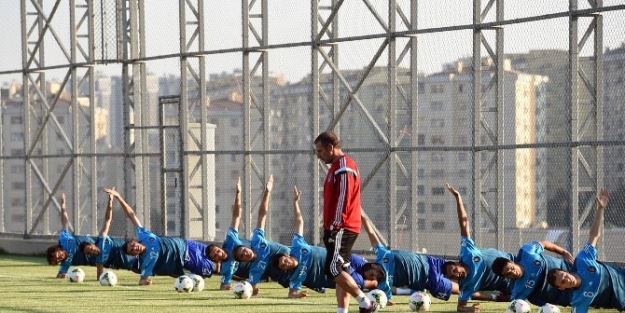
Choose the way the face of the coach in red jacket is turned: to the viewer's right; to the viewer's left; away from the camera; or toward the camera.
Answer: to the viewer's left

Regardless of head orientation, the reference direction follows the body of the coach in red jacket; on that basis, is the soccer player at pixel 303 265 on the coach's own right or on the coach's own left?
on the coach's own right

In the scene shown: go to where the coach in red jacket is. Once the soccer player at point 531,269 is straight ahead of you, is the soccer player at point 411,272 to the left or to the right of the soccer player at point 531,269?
left

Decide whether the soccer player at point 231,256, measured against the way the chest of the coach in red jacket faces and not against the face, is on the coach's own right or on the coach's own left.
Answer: on the coach's own right

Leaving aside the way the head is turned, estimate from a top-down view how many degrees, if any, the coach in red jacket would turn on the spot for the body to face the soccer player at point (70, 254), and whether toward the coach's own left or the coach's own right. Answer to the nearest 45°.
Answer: approximately 45° to the coach's own right

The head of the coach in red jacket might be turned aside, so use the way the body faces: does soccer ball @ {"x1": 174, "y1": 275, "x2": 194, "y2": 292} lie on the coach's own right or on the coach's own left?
on the coach's own right
